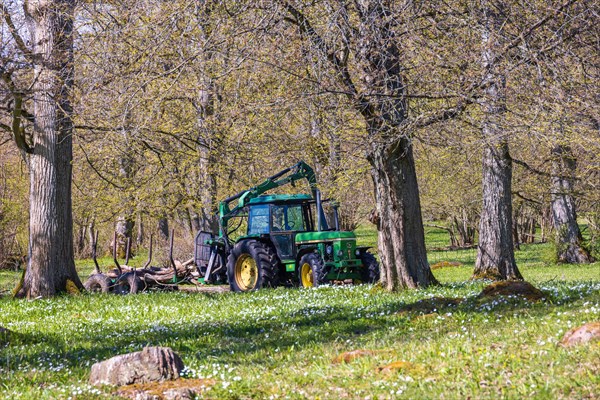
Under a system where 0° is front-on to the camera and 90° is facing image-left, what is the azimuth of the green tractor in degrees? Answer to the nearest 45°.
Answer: approximately 315°

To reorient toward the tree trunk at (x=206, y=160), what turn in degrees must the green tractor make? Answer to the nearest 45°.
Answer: approximately 180°

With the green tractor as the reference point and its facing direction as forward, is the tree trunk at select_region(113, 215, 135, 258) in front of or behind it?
behind

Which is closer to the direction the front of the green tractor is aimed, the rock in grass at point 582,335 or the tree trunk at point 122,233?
the rock in grass

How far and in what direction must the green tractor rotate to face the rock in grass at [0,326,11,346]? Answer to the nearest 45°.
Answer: approximately 90° to its right

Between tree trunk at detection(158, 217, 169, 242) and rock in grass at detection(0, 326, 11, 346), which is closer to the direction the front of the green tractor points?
the rock in grass

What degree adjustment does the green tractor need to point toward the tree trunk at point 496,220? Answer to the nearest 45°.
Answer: approximately 45° to its left
